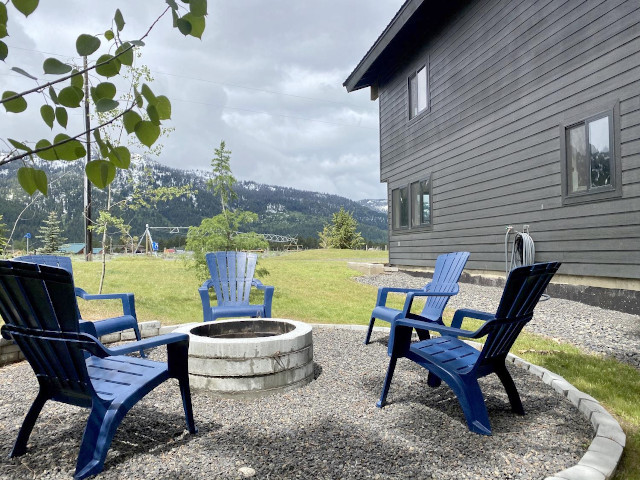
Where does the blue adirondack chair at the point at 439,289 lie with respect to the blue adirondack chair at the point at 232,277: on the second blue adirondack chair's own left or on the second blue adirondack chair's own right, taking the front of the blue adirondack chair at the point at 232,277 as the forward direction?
on the second blue adirondack chair's own left

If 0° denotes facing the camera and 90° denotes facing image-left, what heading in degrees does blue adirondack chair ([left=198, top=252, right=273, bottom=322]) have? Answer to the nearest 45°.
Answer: approximately 0°

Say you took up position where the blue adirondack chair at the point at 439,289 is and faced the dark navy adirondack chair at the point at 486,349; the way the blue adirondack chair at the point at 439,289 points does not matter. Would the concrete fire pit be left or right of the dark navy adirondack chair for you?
right

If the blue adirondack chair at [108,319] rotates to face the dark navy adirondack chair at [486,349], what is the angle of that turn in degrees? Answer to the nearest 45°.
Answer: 0° — it already faces it

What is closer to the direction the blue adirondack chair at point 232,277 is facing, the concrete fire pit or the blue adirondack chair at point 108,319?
the concrete fire pit

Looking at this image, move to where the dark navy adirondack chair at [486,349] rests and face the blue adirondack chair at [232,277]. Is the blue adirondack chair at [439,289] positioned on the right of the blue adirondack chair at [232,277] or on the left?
right

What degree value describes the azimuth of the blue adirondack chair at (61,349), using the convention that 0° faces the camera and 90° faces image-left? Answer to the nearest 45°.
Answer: approximately 225°

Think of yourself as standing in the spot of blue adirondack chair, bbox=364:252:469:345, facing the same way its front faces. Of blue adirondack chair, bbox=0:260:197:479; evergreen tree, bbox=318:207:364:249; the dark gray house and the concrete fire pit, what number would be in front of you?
2

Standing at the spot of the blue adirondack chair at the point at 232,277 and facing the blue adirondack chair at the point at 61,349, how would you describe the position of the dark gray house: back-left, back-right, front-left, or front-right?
back-left
